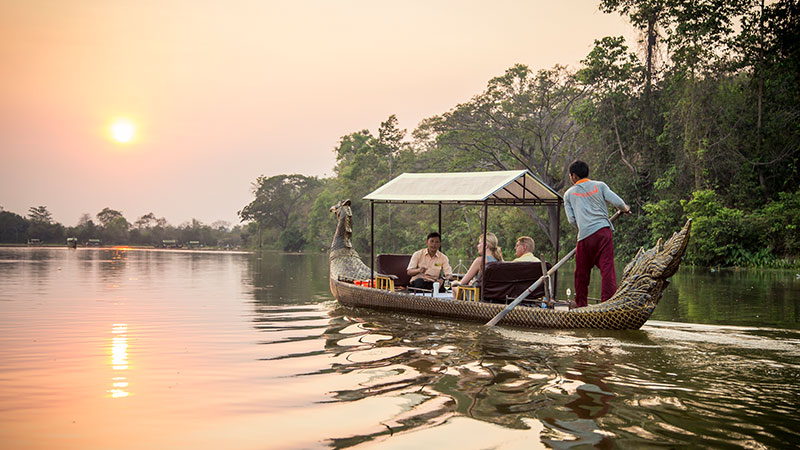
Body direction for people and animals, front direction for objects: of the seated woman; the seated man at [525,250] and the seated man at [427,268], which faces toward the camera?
the seated man at [427,268]

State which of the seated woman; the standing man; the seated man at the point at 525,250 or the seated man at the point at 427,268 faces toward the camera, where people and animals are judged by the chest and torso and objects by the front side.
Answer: the seated man at the point at 427,268

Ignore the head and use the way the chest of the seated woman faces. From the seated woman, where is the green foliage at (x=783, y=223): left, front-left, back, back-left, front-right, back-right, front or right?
back-right

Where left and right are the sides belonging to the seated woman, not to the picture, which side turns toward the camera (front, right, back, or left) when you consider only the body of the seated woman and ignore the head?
left

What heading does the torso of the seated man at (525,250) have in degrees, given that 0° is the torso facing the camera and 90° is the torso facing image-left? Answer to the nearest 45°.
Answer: approximately 135°

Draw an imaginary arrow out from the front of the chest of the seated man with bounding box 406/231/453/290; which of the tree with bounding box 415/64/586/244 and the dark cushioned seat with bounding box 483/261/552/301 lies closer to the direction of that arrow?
the dark cushioned seat

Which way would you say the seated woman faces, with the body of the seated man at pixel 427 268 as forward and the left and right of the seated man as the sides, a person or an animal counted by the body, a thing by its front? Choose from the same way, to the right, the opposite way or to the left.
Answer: to the right

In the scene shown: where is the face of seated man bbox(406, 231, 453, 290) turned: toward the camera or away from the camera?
toward the camera

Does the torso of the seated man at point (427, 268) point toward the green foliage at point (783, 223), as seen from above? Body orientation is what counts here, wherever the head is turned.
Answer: no

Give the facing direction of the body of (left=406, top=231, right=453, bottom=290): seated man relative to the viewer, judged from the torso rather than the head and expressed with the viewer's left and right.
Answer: facing the viewer

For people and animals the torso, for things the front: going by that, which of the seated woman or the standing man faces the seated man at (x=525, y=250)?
the standing man

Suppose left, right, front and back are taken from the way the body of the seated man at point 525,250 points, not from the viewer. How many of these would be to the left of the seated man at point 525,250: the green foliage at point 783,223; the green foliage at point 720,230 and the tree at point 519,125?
0

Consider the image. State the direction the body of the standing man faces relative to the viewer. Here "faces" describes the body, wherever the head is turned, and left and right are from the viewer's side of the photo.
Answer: facing away from the viewer and to the left of the viewer
